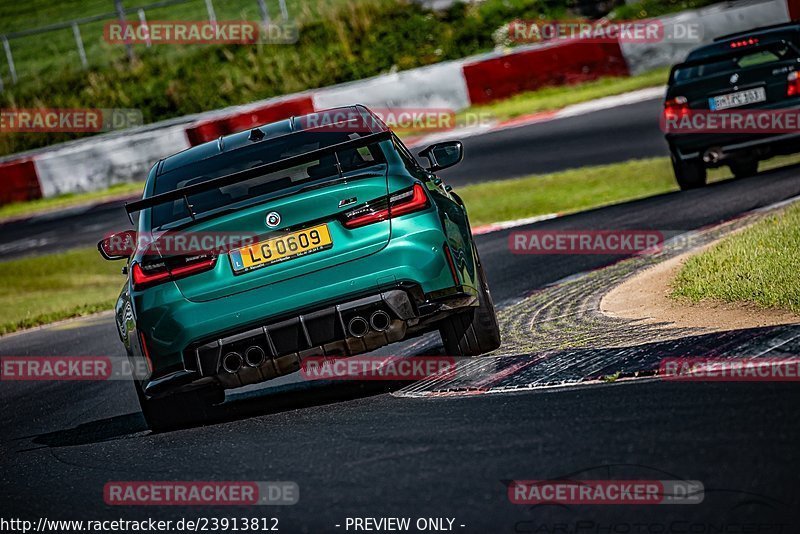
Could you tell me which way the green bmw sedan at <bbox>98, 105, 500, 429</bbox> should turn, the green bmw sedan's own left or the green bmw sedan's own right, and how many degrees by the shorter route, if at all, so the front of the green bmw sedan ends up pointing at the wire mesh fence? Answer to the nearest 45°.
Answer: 0° — it already faces it

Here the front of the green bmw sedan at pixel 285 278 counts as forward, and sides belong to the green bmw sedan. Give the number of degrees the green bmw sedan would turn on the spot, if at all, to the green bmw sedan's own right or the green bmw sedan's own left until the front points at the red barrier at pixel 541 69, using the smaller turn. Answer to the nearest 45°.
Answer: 0° — it already faces it

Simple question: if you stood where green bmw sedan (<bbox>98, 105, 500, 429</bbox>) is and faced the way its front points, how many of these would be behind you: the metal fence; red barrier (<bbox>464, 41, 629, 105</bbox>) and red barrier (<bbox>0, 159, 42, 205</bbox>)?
0

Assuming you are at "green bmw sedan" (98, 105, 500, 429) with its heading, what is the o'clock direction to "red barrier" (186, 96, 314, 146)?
The red barrier is roughly at 12 o'clock from the green bmw sedan.

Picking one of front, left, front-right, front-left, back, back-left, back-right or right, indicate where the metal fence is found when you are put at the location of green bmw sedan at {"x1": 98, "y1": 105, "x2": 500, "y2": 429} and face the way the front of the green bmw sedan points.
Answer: front

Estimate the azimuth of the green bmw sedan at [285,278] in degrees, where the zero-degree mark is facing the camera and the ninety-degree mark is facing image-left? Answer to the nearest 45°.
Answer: approximately 180°

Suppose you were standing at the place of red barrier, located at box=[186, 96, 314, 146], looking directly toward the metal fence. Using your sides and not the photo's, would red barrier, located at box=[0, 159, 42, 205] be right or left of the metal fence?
left

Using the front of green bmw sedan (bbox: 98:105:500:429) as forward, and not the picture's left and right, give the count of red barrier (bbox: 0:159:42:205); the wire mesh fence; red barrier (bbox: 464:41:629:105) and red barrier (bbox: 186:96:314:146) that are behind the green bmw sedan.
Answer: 0

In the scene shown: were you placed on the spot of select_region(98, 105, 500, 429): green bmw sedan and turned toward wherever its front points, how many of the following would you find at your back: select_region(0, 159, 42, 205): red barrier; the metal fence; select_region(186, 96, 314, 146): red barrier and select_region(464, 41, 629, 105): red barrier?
0

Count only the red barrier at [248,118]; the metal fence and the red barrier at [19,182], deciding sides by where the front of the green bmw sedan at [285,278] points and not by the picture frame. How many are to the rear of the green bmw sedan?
0

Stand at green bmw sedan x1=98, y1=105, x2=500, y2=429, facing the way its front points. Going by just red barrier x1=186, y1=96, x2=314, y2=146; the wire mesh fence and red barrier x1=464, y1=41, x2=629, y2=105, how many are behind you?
0

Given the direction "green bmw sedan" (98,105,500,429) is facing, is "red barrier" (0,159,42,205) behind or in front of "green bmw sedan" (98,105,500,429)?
in front

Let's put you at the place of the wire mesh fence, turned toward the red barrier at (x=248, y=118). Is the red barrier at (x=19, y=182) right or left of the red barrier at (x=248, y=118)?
right
